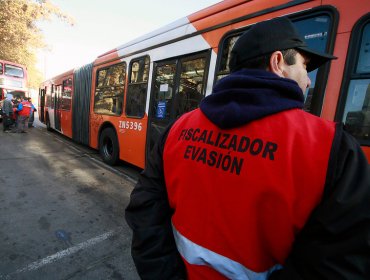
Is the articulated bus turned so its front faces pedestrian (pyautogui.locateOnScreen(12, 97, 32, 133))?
no

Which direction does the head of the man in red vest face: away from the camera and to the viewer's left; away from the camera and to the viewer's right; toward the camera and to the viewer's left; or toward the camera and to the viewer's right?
away from the camera and to the viewer's right

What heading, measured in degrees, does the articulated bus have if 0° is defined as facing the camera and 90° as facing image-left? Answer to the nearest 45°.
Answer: approximately 315°

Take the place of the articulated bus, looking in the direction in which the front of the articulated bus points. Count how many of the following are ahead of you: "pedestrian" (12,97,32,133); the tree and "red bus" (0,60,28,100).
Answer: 0

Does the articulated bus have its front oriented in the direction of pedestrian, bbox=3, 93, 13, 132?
no

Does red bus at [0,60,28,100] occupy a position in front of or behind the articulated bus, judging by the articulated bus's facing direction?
behind
